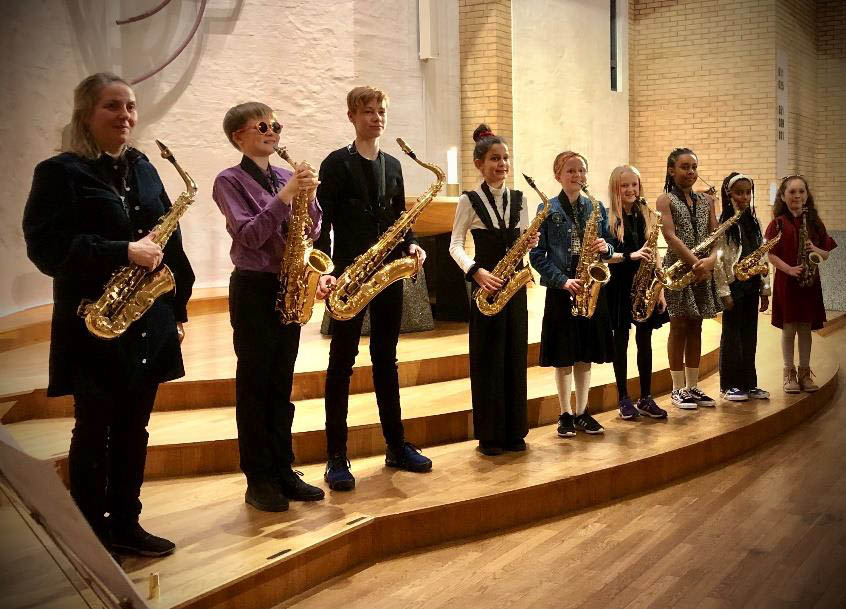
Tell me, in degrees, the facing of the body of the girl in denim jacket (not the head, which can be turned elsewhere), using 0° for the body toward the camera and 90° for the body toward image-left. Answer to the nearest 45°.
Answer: approximately 315°

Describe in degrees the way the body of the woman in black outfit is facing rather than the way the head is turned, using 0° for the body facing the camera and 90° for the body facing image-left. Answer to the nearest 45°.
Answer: approximately 315°

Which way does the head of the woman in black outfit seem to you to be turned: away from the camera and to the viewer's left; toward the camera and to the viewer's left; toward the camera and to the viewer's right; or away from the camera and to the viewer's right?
toward the camera and to the viewer's right

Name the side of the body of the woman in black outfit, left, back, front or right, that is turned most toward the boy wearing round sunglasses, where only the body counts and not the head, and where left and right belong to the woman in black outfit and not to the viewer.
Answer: left

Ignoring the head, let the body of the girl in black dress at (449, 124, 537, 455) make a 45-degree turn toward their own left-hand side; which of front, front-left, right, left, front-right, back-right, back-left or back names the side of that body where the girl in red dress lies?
front-left

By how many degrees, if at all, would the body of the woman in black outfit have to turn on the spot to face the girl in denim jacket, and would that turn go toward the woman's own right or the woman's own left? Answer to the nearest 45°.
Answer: approximately 90° to the woman's own left

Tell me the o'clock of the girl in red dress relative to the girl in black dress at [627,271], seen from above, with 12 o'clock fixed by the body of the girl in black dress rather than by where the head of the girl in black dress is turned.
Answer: The girl in red dress is roughly at 9 o'clock from the girl in black dress.
